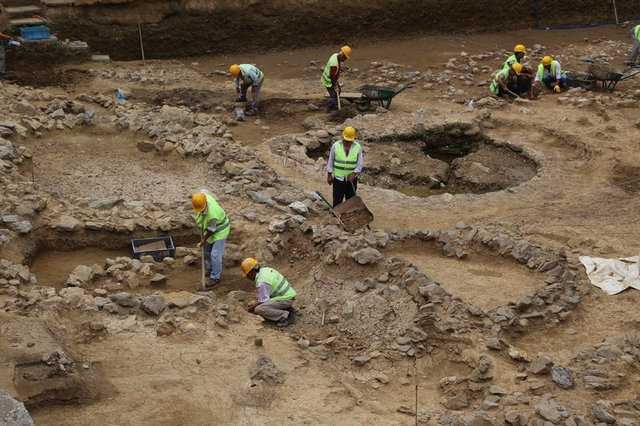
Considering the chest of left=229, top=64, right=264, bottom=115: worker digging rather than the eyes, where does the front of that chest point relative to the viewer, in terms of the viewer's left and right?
facing the viewer and to the left of the viewer

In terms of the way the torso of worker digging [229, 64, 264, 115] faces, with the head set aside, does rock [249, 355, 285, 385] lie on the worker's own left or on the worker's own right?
on the worker's own left

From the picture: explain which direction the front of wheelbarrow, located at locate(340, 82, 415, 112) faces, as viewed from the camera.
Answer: facing to the left of the viewer

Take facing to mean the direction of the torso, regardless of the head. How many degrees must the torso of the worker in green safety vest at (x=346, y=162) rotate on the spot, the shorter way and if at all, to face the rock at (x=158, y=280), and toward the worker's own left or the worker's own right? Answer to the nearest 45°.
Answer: approximately 45° to the worker's own right

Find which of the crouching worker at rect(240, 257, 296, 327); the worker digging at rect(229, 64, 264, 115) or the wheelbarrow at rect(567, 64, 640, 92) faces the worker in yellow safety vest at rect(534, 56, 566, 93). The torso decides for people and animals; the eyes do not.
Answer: the wheelbarrow

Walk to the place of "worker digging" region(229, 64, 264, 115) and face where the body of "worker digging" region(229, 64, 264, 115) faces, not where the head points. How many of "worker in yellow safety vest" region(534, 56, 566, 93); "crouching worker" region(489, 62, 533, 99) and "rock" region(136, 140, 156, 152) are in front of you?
1

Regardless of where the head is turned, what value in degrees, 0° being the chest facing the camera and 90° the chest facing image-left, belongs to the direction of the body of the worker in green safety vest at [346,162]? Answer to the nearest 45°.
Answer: approximately 0°

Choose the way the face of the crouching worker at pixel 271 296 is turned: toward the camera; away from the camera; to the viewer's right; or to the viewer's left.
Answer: to the viewer's left

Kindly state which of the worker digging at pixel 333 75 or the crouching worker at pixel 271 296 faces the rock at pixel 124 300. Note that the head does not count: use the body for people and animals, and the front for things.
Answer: the crouching worker

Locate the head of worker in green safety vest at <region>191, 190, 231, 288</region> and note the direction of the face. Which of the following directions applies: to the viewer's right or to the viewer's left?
to the viewer's left

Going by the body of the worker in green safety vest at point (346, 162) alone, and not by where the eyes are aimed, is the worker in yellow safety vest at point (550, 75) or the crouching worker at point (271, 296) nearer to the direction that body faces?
the crouching worker

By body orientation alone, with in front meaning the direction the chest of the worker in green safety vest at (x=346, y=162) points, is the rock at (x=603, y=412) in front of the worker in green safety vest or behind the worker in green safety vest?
in front
